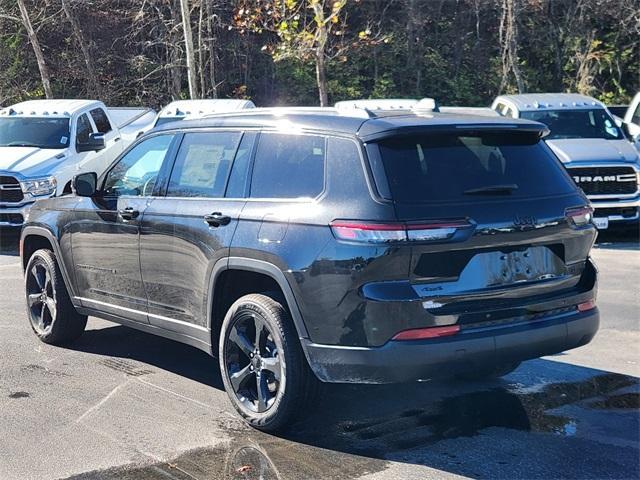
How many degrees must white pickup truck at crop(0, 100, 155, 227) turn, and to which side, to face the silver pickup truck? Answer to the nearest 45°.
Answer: approximately 90° to its left

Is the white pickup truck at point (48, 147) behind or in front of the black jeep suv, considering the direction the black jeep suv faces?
in front

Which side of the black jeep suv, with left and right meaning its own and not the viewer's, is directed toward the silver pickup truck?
right

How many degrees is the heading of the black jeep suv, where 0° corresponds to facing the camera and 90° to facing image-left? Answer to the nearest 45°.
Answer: approximately 135°

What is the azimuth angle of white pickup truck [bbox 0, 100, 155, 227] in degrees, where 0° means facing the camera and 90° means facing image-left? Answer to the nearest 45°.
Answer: approximately 45°

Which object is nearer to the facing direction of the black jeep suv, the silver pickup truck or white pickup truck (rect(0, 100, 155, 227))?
the white pickup truck

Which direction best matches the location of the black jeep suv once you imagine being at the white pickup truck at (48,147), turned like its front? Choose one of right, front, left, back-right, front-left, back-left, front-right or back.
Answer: front-left

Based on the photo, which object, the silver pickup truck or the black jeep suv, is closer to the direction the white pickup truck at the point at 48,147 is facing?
the black jeep suv

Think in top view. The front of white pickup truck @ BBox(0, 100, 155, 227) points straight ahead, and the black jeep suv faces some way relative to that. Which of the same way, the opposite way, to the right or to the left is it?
to the right
